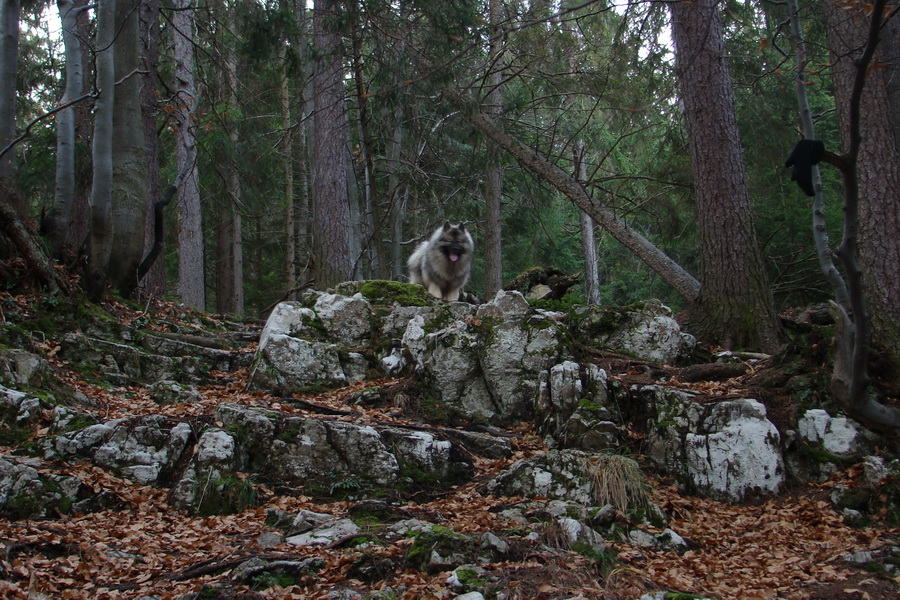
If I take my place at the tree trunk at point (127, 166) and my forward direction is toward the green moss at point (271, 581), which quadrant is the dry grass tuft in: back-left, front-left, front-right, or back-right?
front-left

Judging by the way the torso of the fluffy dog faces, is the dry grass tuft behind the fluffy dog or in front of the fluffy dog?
in front

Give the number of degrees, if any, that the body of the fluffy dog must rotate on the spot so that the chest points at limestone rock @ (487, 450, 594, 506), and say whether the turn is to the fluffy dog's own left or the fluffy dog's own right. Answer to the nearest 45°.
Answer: approximately 45° to the fluffy dog's own right

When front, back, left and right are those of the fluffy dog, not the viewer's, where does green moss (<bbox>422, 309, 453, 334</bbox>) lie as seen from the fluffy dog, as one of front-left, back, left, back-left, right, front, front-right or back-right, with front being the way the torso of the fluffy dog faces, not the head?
front-right

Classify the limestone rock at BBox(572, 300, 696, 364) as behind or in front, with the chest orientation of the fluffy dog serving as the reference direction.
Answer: in front

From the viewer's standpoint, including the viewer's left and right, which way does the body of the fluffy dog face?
facing the viewer and to the right of the viewer

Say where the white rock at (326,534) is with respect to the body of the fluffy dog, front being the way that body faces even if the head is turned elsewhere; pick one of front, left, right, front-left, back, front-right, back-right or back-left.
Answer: front-right

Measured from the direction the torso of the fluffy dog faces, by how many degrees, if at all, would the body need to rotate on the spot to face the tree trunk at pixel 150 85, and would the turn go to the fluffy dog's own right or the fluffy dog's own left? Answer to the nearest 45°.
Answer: approximately 135° to the fluffy dog's own right

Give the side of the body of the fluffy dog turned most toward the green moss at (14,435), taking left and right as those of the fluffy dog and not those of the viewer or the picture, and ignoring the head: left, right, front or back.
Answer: right

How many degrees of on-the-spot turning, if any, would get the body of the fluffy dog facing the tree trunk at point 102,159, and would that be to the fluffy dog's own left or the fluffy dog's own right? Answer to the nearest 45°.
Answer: approximately 90° to the fluffy dog's own right

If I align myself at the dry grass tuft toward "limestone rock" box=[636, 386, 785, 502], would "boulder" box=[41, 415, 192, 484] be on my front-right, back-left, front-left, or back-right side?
back-left
